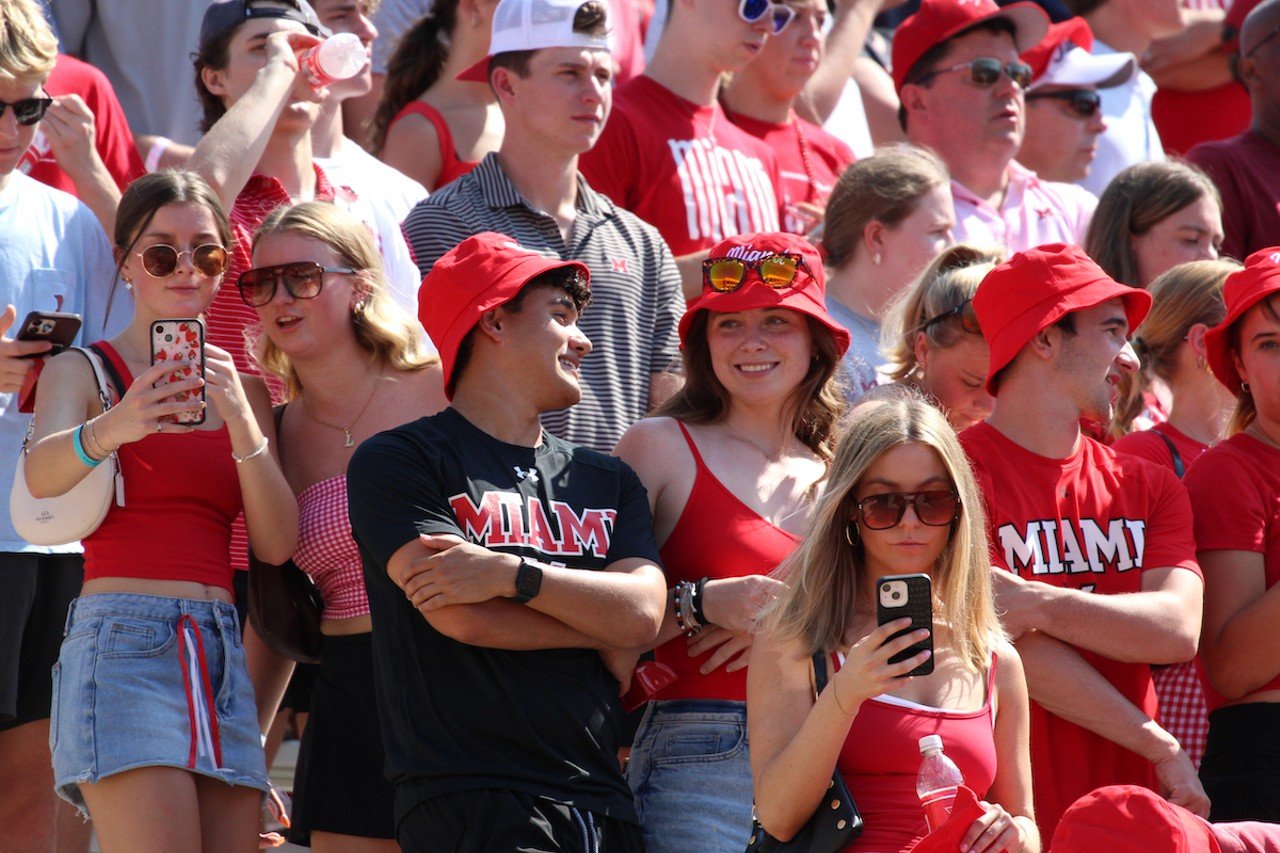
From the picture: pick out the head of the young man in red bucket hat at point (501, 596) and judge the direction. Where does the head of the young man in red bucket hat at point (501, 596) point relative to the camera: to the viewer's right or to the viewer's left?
to the viewer's right

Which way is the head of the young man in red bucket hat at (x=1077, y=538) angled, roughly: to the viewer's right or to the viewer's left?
to the viewer's right

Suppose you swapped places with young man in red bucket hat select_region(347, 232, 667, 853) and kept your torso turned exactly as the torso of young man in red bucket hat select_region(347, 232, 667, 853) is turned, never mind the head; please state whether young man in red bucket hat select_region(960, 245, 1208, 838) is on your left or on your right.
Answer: on your left

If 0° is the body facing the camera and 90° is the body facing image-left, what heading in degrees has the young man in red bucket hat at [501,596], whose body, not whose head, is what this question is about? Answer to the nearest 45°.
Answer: approximately 315°
